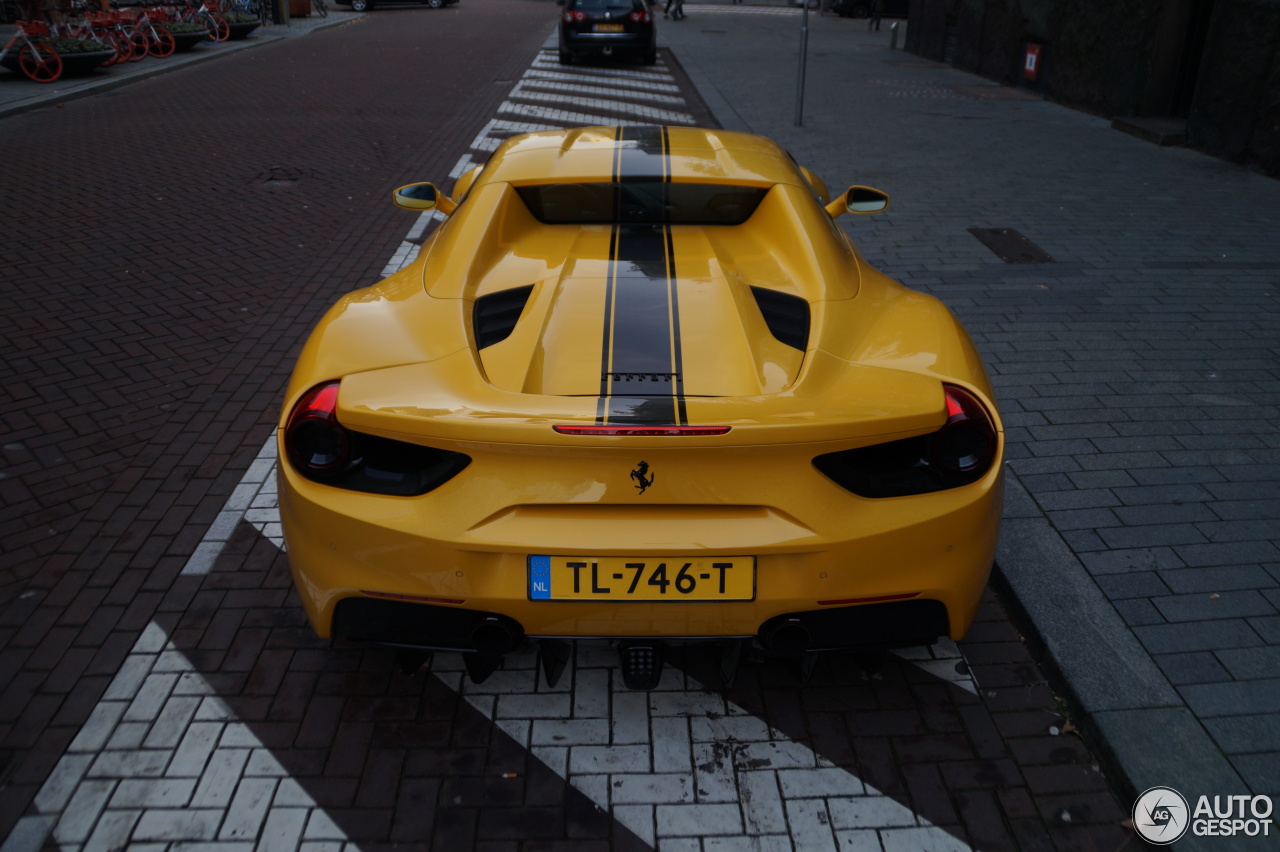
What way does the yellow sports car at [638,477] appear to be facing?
away from the camera

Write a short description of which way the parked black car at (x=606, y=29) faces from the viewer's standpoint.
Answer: facing away from the viewer

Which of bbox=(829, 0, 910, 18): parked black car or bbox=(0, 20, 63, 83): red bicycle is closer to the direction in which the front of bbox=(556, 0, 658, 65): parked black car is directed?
the parked black car

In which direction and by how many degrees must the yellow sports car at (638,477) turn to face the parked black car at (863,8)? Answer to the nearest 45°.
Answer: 0° — it already faces it

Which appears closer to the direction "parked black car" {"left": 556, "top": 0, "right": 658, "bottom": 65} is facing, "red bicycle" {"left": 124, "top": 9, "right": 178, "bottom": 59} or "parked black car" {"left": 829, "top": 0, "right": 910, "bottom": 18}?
the parked black car

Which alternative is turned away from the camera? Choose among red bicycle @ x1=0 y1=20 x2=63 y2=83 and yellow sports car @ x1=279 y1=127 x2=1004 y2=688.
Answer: the yellow sports car

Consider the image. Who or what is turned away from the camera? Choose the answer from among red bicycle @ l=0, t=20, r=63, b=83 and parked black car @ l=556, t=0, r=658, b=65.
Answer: the parked black car
